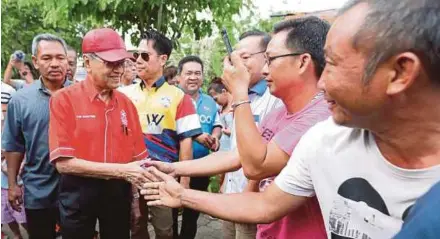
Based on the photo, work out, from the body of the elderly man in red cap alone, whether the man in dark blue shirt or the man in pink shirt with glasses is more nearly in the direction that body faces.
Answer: the man in pink shirt with glasses

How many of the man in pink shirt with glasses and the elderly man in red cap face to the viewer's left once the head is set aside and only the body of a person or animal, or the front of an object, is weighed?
1

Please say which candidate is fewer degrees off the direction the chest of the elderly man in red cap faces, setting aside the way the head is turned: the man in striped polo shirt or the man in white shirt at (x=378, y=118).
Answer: the man in white shirt

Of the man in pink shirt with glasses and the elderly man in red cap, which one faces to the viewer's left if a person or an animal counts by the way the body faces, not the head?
the man in pink shirt with glasses

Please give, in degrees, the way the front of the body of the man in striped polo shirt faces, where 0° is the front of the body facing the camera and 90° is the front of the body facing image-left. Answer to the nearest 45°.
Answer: approximately 45°

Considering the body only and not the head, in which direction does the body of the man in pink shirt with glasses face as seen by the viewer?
to the viewer's left

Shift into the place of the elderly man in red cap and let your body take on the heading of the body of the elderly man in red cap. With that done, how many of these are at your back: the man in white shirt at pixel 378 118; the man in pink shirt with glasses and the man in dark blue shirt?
1

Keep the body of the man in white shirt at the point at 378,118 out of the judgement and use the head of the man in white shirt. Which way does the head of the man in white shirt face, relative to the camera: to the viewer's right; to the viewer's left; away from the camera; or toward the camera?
to the viewer's left

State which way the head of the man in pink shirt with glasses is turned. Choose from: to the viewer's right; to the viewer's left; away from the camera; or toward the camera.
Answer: to the viewer's left
